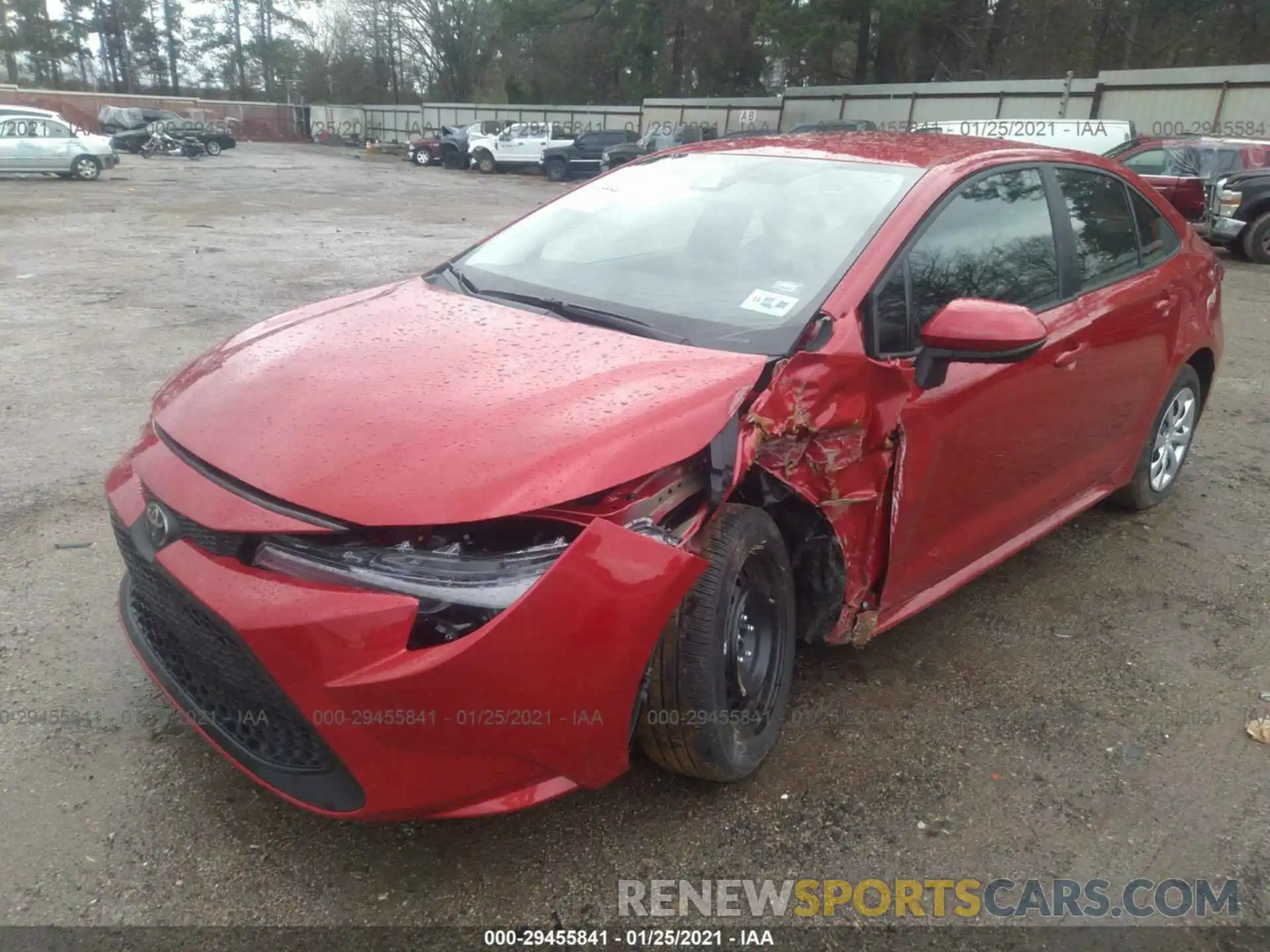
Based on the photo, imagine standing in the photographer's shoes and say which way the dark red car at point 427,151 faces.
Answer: facing the viewer and to the left of the viewer

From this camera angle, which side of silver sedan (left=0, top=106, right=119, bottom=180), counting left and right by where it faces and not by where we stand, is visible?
right

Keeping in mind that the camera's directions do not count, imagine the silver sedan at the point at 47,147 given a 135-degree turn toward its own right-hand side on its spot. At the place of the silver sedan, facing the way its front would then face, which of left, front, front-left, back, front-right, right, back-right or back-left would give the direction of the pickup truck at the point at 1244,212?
left

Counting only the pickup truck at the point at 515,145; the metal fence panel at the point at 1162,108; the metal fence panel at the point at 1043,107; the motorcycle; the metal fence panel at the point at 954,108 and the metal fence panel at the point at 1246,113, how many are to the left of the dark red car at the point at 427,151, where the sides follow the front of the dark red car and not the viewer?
5

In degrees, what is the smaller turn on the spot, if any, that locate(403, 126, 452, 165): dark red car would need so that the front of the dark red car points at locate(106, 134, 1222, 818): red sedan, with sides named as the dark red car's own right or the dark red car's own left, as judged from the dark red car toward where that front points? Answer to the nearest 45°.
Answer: approximately 45° to the dark red car's own left

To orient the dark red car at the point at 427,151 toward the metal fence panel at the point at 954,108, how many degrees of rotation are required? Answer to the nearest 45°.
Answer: approximately 90° to its left

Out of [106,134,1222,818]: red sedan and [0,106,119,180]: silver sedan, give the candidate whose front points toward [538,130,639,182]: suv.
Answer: the silver sedan

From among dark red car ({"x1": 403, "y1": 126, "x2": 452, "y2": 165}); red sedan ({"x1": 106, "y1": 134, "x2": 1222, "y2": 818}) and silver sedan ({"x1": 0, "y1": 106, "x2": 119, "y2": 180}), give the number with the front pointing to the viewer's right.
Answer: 1

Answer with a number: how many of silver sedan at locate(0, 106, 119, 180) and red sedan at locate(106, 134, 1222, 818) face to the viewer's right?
1

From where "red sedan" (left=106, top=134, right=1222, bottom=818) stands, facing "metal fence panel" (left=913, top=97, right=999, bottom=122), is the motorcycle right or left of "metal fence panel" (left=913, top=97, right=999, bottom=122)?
left

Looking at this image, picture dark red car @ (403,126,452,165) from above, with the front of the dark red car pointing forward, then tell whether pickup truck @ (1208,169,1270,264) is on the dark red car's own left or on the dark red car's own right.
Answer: on the dark red car's own left

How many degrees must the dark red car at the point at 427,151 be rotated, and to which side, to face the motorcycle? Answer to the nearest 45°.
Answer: approximately 45° to its right

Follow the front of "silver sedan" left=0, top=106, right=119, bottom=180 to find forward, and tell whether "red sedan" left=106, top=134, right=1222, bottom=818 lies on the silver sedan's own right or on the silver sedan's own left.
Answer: on the silver sedan's own right

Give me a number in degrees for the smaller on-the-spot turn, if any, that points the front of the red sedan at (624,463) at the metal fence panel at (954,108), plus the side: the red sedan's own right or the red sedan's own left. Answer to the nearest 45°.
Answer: approximately 135° to the red sedan's own right
